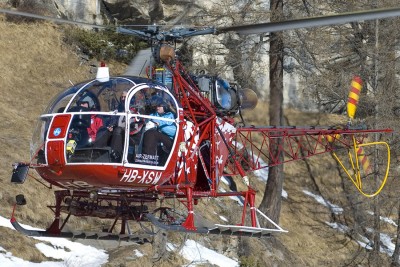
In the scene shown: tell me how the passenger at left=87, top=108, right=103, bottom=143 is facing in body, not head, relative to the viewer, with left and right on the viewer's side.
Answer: facing the viewer and to the left of the viewer

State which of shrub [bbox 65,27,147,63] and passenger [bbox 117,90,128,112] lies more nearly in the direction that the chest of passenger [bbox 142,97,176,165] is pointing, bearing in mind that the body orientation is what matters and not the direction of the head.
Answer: the passenger [bbox 117,90,128,112]

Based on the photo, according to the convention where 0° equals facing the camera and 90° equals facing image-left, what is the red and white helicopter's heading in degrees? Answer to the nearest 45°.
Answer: approximately 45°

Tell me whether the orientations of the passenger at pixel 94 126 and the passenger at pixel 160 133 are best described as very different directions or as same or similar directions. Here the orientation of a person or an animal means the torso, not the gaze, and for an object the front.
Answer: same or similar directions

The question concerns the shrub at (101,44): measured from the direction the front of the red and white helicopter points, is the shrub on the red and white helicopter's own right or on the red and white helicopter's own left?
on the red and white helicopter's own right

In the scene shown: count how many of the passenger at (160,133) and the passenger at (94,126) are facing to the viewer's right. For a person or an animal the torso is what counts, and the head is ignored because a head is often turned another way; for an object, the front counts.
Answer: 0

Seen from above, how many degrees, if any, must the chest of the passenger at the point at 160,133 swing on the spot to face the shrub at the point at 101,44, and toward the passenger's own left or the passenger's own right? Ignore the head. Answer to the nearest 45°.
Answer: approximately 135° to the passenger's own right

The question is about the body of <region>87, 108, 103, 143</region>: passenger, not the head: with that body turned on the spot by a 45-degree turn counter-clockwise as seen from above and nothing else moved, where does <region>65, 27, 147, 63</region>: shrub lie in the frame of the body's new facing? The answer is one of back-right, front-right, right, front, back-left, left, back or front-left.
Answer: back
